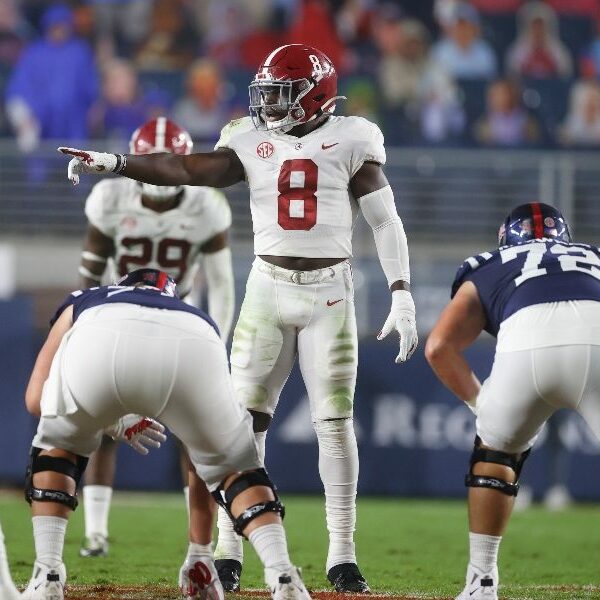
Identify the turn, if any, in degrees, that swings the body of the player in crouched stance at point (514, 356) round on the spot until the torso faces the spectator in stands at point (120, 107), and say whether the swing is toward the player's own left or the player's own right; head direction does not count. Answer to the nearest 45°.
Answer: approximately 45° to the player's own left

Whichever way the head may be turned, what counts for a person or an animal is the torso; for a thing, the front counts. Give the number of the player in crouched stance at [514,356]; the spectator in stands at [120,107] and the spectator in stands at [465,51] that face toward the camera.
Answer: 2

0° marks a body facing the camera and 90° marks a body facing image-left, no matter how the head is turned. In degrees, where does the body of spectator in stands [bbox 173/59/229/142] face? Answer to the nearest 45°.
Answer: approximately 0°

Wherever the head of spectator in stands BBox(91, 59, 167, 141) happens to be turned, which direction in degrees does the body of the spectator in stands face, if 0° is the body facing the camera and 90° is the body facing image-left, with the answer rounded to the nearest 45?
approximately 0°

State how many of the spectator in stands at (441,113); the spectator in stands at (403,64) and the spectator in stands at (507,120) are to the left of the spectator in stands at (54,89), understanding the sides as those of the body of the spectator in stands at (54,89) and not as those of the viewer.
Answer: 3

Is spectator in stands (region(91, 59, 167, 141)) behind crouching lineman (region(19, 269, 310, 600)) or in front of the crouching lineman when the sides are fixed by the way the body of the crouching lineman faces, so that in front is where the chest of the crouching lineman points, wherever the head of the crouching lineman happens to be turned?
in front

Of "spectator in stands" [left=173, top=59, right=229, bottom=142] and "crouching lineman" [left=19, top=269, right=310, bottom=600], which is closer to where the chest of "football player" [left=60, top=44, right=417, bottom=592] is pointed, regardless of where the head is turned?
the crouching lineman

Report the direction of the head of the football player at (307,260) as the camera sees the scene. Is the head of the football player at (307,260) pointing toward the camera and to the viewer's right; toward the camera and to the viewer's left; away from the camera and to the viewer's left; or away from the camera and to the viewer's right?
toward the camera and to the viewer's left

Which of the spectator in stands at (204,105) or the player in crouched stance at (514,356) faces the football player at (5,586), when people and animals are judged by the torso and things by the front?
the spectator in stands

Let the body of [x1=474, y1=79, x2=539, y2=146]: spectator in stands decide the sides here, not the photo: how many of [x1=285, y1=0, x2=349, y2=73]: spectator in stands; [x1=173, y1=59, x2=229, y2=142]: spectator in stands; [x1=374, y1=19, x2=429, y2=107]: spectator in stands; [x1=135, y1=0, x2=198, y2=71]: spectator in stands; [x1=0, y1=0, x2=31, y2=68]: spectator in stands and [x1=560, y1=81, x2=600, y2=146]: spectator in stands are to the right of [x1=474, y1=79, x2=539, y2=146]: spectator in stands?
5

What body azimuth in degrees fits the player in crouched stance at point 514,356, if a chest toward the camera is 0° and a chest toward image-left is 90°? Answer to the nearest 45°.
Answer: approximately 180°

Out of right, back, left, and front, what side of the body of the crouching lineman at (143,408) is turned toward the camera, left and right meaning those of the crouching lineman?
back
